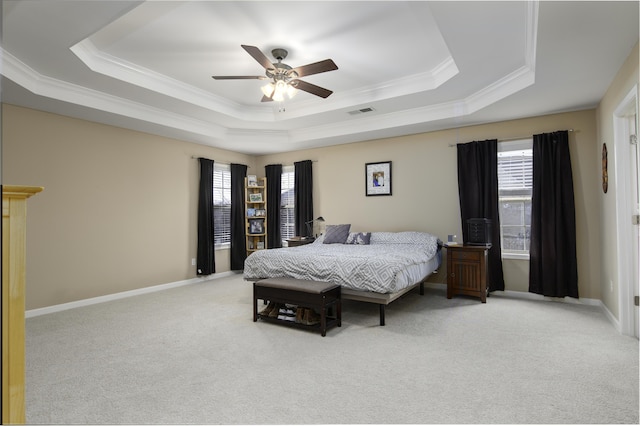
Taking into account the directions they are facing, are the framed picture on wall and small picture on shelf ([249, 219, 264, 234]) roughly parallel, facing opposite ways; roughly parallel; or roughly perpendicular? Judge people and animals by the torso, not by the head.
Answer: roughly parallel

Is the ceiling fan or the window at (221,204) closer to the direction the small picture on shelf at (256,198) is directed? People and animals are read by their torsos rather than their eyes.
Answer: the ceiling fan

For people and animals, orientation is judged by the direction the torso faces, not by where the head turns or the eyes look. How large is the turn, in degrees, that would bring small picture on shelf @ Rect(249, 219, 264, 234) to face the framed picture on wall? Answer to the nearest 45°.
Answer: approximately 45° to its left

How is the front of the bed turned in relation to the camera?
facing the viewer and to the left of the viewer

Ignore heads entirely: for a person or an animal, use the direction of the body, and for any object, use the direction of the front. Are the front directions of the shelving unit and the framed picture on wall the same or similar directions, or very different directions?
same or similar directions

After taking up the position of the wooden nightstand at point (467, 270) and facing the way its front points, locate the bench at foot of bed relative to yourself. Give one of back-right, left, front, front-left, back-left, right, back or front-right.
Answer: front

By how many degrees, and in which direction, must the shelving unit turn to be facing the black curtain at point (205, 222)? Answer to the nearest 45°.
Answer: approximately 45° to its right

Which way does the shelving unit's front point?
toward the camera

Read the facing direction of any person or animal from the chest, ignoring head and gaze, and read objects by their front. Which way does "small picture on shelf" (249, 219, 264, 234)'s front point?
toward the camera

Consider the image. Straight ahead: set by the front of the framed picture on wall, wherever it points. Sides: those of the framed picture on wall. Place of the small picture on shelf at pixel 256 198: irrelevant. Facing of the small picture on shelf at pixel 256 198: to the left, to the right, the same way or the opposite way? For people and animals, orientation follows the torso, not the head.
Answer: the same way

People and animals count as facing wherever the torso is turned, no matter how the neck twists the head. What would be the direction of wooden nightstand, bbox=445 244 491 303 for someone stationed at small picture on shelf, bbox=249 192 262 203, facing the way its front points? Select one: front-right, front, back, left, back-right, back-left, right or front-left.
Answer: front-left

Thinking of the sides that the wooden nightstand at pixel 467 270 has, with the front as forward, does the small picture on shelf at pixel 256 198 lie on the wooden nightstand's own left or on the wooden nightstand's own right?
on the wooden nightstand's own right

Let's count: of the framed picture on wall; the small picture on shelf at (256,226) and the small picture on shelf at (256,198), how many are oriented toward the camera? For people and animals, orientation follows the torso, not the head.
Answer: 3

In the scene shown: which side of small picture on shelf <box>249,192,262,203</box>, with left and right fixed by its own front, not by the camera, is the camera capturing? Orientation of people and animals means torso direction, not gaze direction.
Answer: front

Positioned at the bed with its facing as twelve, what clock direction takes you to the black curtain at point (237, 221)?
The black curtain is roughly at 3 o'clock from the bed.

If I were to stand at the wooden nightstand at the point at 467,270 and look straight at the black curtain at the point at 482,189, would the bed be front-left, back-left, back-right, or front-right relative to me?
back-left

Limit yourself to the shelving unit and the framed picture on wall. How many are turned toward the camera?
2

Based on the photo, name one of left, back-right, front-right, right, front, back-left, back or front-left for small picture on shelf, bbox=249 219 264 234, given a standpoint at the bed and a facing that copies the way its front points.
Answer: right

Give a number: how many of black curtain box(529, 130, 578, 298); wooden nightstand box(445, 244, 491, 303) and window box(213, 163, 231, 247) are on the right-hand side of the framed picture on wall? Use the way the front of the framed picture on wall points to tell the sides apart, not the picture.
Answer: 1

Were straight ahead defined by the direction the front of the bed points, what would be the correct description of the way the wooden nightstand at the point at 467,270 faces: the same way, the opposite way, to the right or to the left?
the same way

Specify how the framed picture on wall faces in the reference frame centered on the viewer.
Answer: facing the viewer
